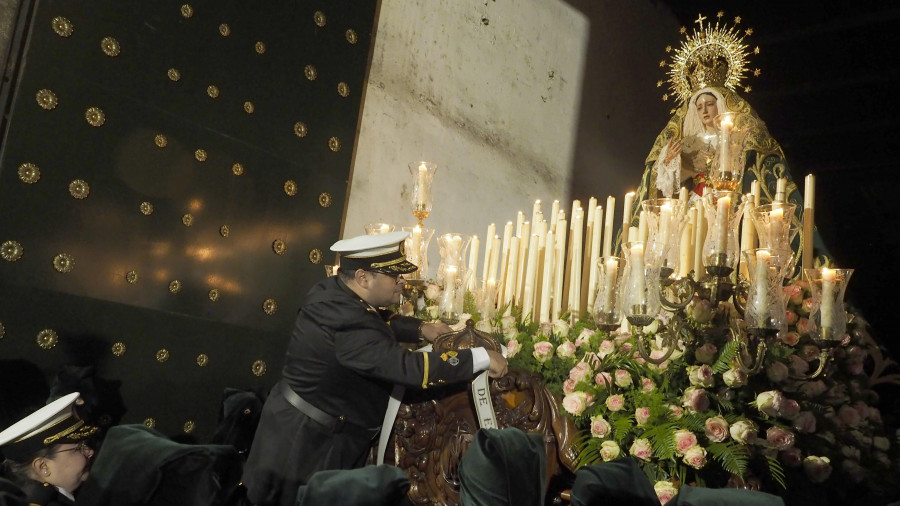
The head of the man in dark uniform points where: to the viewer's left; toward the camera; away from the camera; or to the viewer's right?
to the viewer's right

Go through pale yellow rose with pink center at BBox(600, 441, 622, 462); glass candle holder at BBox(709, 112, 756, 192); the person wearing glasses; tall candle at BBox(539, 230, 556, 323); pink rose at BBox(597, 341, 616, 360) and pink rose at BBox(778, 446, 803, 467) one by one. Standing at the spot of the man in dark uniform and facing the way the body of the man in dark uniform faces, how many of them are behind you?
1

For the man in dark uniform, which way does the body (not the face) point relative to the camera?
to the viewer's right

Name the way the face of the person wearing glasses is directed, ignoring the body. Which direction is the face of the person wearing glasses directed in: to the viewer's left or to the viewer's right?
to the viewer's right

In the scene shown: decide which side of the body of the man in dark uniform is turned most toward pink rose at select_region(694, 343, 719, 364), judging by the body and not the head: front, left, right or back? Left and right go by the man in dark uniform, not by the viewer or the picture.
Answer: front

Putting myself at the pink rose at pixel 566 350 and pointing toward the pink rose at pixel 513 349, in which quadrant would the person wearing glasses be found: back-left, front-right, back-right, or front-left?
front-left

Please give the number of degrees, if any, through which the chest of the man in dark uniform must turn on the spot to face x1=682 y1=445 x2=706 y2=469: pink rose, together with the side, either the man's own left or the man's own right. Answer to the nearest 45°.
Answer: approximately 45° to the man's own right

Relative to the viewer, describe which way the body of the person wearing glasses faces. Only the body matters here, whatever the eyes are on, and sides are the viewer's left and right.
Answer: facing to the right of the viewer

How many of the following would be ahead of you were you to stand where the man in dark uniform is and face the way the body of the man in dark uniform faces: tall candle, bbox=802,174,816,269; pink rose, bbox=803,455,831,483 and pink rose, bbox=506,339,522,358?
3

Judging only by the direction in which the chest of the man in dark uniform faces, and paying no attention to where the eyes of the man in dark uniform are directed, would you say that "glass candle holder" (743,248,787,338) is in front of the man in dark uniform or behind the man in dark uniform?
in front
